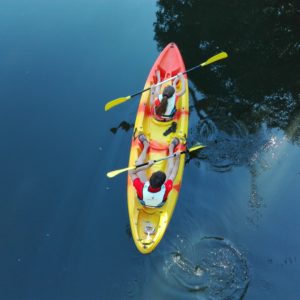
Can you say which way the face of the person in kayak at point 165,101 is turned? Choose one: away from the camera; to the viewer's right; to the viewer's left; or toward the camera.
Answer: away from the camera

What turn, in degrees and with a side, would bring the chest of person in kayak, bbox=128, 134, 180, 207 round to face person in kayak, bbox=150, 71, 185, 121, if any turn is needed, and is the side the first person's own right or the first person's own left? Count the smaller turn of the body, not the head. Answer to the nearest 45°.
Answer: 0° — they already face them

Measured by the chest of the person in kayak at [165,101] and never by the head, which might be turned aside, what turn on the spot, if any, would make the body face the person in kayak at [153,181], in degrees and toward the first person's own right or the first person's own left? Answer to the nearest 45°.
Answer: approximately 180°

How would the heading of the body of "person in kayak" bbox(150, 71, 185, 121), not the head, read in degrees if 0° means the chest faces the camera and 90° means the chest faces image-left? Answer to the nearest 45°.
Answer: approximately 180°

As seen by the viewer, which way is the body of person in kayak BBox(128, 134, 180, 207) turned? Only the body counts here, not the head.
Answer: away from the camera

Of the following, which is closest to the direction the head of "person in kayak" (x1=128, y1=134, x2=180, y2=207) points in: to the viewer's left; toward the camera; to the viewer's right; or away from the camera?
away from the camera

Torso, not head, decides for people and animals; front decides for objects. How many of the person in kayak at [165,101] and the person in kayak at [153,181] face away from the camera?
2

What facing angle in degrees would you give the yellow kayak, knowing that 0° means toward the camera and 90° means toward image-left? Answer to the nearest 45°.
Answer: approximately 180°
